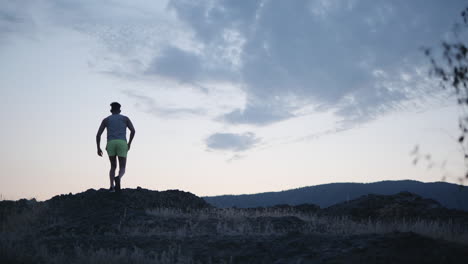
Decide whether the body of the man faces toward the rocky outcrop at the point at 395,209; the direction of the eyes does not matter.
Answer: no

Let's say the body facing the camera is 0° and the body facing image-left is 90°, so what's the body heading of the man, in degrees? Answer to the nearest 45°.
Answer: approximately 180°
